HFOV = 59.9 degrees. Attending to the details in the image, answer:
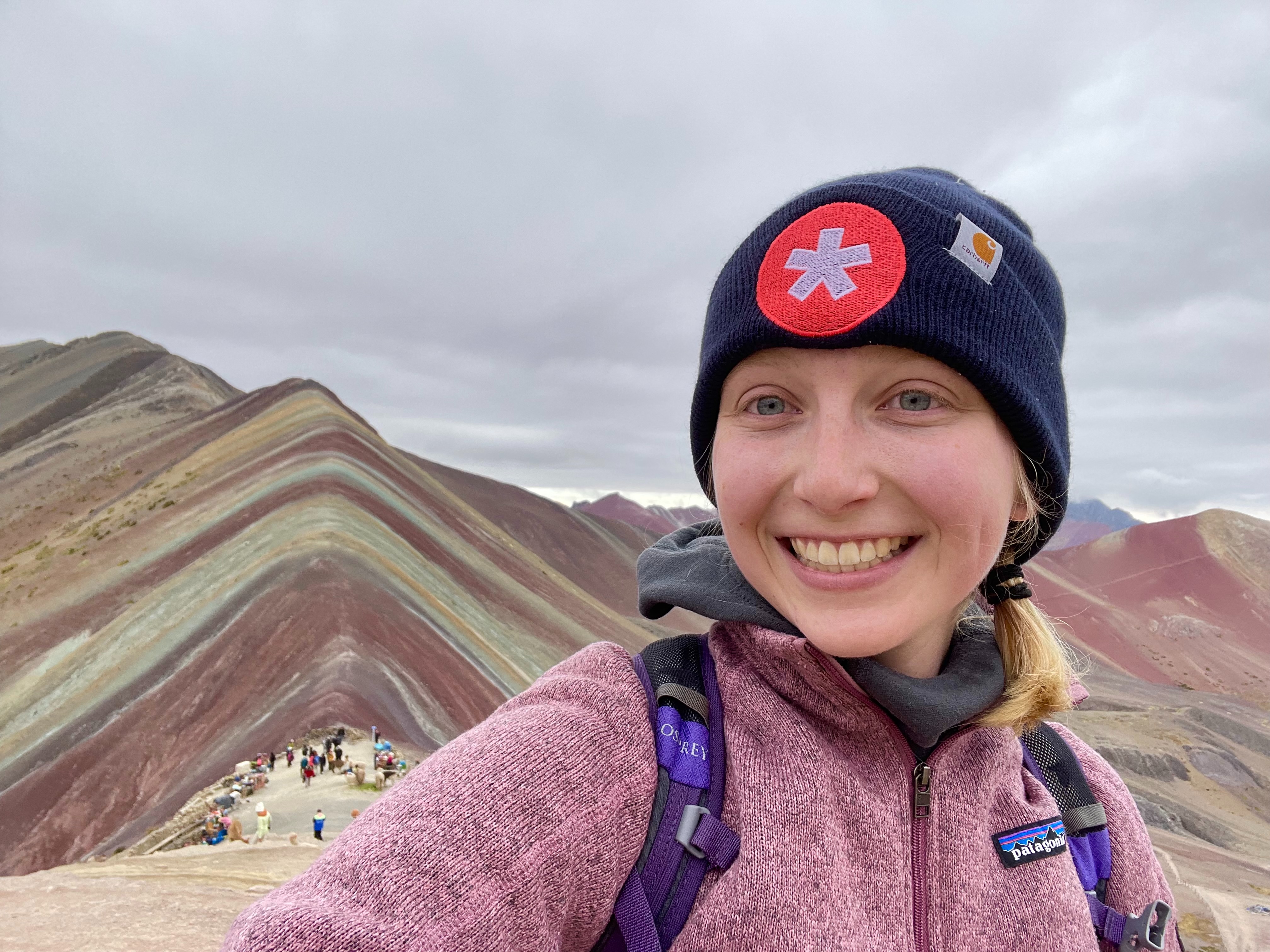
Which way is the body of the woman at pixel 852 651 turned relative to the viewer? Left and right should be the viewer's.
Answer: facing the viewer

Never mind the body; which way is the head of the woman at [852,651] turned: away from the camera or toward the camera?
toward the camera

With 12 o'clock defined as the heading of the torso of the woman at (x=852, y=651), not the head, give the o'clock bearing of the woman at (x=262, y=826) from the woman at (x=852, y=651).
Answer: the woman at (x=262, y=826) is roughly at 5 o'clock from the woman at (x=852, y=651).
